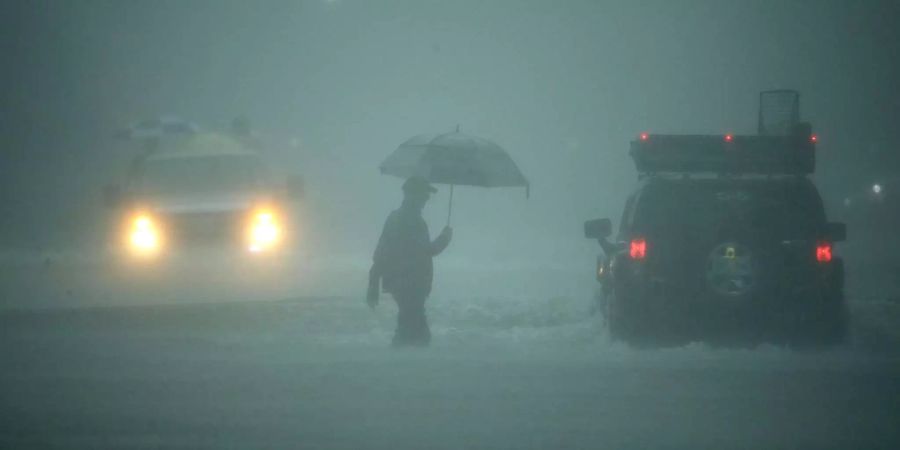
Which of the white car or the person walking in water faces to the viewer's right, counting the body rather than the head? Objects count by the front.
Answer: the person walking in water

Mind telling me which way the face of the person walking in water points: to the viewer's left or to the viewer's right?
to the viewer's right

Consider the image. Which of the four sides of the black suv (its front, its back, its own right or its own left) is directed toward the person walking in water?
left

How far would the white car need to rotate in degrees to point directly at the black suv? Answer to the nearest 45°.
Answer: approximately 45° to its left

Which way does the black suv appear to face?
away from the camera

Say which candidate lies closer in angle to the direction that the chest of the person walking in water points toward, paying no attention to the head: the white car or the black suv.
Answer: the black suv

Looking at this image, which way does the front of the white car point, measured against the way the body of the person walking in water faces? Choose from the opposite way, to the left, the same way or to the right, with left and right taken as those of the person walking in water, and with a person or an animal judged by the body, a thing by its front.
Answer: to the right

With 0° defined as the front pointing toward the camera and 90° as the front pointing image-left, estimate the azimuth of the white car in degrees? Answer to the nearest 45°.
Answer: approximately 0°

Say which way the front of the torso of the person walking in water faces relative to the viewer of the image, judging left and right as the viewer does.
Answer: facing to the right of the viewer

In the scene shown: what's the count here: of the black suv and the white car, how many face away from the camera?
1

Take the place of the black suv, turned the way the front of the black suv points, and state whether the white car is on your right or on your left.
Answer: on your left

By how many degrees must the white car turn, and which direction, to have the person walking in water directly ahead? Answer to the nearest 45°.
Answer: approximately 45° to its left

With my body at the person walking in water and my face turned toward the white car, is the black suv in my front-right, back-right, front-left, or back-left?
back-right
